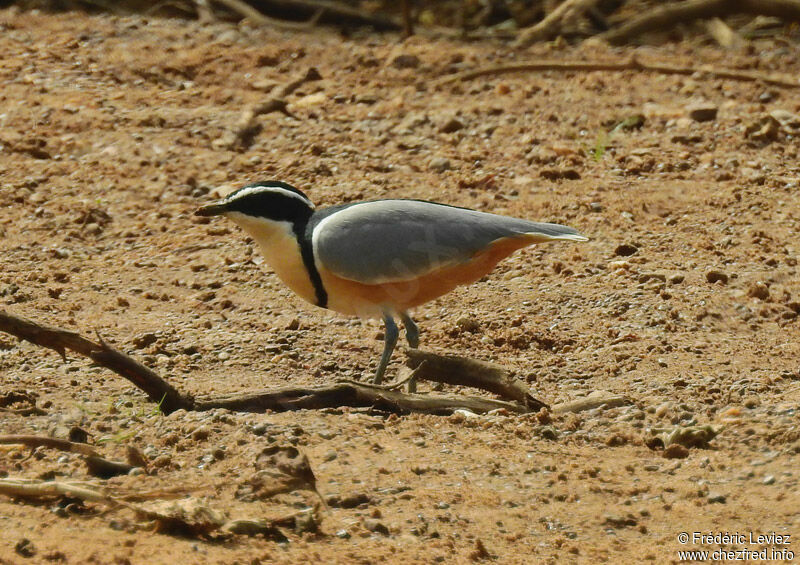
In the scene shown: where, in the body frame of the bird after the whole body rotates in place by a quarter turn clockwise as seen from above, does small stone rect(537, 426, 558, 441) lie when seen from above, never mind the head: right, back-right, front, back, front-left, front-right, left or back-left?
back-right

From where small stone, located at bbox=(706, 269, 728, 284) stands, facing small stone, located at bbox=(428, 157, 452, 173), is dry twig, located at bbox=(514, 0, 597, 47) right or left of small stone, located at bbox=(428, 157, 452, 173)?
right

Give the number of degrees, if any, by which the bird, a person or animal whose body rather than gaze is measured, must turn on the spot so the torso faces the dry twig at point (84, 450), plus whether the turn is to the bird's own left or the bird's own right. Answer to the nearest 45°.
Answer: approximately 45° to the bird's own left

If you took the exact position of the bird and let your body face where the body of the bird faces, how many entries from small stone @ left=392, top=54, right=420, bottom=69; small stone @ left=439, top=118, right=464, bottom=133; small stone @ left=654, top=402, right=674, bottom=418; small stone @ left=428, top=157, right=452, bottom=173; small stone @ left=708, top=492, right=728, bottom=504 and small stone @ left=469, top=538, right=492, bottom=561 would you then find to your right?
3

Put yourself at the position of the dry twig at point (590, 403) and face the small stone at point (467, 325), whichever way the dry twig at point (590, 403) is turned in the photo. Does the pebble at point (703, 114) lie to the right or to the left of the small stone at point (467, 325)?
right

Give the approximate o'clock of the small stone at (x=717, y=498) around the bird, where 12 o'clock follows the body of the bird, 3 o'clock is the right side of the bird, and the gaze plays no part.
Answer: The small stone is roughly at 8 o'clock from the bird.

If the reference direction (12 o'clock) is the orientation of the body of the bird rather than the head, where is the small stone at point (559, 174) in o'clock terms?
The small stone is roughly at 4 o'clock from the bird.

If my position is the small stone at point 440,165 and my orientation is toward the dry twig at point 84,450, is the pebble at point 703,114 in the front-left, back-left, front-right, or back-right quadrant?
back-left

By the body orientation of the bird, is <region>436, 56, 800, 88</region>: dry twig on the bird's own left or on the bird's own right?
on the bird's own right

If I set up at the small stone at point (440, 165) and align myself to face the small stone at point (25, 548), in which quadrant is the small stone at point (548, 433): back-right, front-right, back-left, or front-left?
front-left

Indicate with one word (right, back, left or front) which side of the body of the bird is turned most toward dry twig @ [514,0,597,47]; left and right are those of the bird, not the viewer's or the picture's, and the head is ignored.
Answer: right

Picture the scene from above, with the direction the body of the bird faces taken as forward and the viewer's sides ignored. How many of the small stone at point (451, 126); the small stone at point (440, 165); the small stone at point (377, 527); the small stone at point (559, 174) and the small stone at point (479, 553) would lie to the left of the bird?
2

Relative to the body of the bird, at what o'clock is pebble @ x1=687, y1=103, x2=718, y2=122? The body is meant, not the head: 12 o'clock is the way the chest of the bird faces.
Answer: The pebble is roughly at 4 o'clock from the bird.

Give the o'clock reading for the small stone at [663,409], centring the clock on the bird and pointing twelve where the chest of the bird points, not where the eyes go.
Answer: The small stone is roughly at 7 o'clock from the bird.

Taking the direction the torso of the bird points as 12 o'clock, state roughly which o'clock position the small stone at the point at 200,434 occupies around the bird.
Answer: The small stone is roughly at 10 o'clock from the bird.

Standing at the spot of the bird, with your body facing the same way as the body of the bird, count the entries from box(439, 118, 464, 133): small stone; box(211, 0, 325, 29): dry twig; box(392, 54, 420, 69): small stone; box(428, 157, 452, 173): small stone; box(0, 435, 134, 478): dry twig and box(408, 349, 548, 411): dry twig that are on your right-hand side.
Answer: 4

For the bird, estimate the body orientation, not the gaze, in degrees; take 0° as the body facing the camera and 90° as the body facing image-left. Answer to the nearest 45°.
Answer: approximately 90°

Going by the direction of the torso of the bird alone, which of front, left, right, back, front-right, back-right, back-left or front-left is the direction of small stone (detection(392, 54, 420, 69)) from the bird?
right
